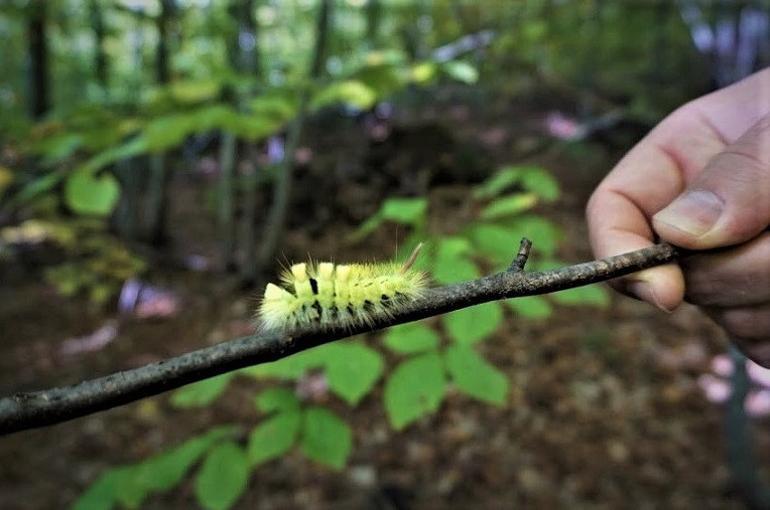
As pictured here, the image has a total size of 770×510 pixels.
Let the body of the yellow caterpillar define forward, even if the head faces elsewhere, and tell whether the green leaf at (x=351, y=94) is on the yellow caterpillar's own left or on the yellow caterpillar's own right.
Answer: on the yellow caterpillar's own right

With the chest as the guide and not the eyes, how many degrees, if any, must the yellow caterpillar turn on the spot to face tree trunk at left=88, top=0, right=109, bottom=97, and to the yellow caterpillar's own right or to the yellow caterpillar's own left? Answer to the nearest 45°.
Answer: approximately 45° to the yellow caterpillar's own right

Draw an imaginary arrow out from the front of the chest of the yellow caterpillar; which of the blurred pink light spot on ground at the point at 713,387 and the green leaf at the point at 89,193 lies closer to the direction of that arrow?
the green leaf

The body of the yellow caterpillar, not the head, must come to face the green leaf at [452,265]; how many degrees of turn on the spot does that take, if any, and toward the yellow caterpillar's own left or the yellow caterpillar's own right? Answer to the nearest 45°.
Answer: approximately 135° to the yellow caterpillar's own right

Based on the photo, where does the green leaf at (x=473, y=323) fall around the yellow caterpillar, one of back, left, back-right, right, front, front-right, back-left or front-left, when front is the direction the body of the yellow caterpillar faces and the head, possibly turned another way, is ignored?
back-right

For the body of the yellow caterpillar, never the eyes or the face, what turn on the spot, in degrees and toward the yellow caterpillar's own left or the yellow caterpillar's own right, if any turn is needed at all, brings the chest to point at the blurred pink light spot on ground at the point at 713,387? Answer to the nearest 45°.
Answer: approximately 135° to the yellow caterpillar's own right

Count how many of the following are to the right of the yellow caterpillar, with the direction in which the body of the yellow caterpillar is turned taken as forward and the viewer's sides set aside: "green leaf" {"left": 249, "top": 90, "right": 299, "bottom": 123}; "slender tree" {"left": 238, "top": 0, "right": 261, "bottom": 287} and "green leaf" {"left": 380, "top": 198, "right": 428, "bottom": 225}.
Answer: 3

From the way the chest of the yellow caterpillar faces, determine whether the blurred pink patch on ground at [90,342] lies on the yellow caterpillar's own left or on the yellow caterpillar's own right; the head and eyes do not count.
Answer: on the yellow caterpillar's own right

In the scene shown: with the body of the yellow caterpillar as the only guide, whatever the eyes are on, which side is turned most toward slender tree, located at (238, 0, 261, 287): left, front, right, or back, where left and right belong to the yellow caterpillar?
right

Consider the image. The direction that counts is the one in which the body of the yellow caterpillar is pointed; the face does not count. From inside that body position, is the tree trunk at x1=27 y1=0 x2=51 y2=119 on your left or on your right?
on your right

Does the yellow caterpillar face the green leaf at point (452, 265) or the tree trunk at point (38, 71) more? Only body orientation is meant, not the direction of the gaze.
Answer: the tree trunk

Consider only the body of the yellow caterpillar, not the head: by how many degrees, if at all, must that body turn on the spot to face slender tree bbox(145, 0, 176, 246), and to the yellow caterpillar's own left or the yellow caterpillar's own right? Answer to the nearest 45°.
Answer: approximately 90° to the yellow caterpillar's own right

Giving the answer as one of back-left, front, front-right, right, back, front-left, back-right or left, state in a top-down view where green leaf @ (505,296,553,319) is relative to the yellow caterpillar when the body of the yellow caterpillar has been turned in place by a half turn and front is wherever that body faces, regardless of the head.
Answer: front-left

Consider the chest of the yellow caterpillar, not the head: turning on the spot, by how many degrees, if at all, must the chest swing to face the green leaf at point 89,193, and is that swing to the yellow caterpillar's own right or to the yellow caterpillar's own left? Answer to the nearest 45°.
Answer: approximately 45° to the yellow caterpillar's own right

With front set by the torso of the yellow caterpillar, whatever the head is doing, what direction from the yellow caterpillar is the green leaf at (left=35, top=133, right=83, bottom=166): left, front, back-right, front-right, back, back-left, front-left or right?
front-right

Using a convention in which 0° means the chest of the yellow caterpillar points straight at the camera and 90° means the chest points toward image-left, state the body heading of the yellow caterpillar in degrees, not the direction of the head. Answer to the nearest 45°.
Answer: approximately 90°
